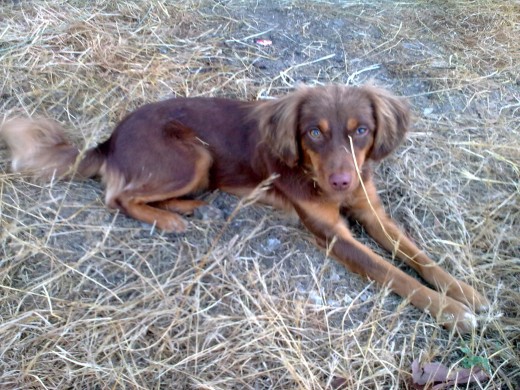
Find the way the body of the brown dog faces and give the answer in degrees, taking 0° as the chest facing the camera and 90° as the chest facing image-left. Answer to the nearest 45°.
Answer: approximately 315°
